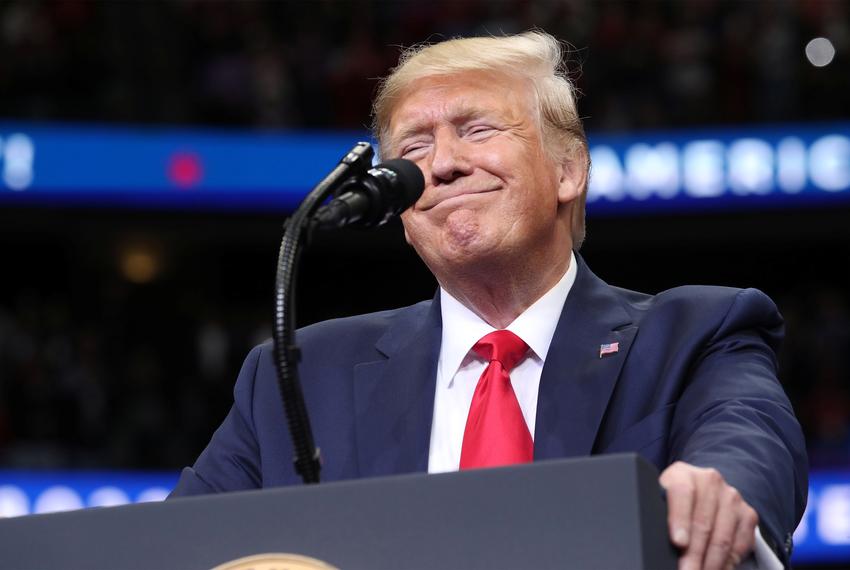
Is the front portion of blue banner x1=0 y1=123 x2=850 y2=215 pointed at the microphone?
yes

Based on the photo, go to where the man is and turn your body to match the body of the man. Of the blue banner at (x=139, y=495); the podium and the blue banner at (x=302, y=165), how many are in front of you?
1

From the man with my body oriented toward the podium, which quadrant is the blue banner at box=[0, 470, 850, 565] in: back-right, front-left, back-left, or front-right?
back-right

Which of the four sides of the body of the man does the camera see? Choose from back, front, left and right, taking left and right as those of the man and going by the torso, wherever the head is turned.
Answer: front

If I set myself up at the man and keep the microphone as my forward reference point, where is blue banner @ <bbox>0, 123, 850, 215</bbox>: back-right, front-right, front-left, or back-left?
back-right

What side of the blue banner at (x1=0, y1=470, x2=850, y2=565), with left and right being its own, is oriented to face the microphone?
front

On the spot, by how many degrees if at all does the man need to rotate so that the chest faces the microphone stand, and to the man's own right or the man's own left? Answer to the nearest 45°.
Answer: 0° — they already face it

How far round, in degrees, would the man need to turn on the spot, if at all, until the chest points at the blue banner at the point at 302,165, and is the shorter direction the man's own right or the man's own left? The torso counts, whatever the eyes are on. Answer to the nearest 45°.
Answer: approximately 180°

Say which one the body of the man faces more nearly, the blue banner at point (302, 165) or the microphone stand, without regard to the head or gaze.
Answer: the microphone stand

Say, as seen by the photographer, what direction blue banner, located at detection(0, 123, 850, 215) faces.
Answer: facing the viewer

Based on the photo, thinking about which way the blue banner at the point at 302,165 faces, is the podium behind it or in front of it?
in front
